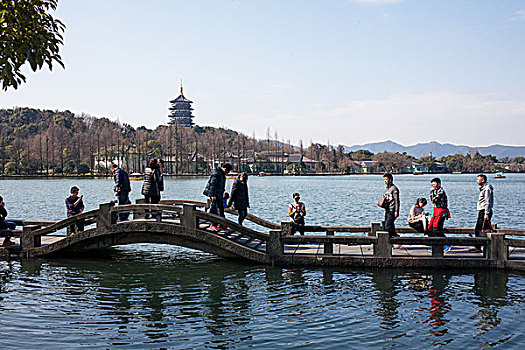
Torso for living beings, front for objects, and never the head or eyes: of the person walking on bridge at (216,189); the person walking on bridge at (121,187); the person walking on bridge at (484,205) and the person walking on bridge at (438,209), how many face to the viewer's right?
1

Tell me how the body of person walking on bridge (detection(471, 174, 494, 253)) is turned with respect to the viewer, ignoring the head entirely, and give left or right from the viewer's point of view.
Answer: facing to the left of the viewer

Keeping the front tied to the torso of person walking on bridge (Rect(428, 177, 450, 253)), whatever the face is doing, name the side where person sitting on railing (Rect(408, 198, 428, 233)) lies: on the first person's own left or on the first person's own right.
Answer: on the first person's own right

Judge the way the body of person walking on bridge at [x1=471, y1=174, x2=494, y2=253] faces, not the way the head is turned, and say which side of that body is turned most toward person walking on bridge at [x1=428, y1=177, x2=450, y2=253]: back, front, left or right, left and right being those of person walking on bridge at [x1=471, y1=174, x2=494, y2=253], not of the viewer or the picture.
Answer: front

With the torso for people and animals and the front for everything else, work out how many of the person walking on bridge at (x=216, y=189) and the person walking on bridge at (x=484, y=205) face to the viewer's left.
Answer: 1

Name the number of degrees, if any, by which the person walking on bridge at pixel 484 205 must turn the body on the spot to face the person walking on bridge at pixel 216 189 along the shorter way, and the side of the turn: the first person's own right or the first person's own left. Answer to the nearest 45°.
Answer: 0° — they already face them
